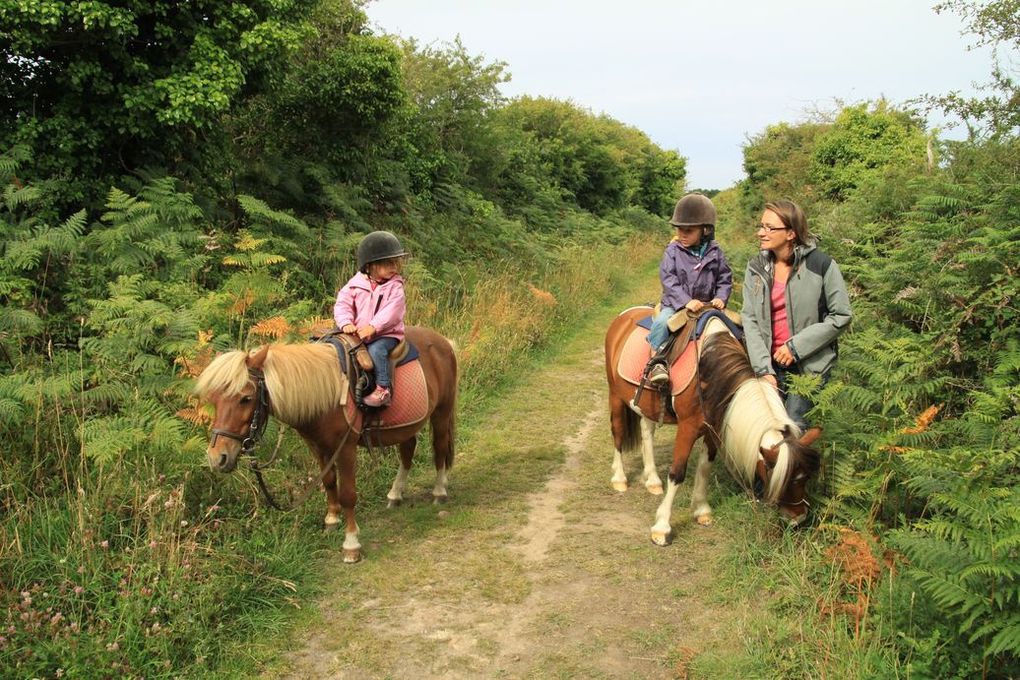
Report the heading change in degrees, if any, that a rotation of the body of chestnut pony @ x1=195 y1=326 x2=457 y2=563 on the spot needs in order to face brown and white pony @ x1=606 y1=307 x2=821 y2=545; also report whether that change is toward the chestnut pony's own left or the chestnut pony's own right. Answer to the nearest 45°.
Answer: approximately 135° to the chestnut pony's own left

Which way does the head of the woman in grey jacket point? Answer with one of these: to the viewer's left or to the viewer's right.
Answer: to the viewer's left

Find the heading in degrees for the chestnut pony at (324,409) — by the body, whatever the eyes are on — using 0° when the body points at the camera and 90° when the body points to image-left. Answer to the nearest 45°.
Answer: approximately 45°

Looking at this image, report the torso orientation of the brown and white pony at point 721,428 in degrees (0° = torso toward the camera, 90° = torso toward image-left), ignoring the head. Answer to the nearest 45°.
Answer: approximately 315°

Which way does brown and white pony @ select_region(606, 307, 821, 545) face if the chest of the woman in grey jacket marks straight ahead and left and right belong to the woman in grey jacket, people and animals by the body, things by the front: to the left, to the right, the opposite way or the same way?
to the left
